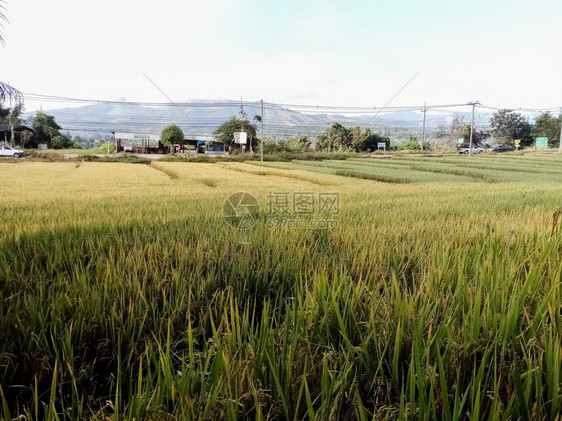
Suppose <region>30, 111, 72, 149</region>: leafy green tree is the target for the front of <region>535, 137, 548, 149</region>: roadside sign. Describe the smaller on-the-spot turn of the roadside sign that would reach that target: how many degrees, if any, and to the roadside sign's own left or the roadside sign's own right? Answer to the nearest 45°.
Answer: approximately 45° to the roadside sign's own right

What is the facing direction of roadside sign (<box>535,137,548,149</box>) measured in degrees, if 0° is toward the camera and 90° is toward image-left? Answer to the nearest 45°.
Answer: approximately 0°

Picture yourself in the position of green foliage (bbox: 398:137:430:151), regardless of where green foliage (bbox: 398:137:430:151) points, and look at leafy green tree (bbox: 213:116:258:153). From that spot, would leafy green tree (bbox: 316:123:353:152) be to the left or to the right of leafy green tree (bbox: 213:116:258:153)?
left
